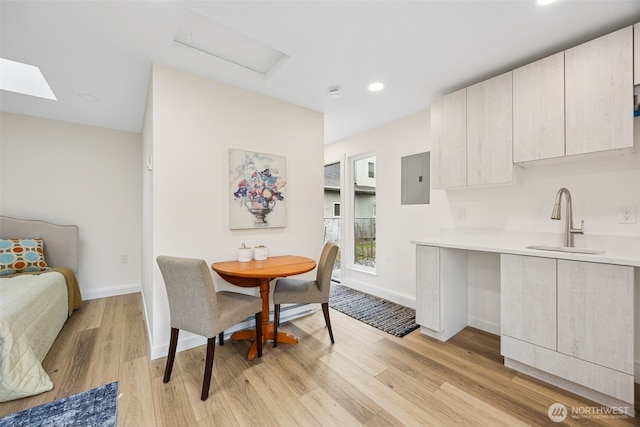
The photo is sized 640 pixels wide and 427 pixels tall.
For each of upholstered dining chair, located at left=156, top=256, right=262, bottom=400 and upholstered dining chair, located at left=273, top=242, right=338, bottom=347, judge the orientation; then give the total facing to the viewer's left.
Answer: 1

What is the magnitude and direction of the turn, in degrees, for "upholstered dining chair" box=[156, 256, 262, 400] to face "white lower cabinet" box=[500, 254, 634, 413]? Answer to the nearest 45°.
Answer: approximately 90° to its right

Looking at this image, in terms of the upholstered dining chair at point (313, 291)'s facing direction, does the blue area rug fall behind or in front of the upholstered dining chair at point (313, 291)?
in front

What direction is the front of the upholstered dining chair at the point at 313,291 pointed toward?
to the viewer's left

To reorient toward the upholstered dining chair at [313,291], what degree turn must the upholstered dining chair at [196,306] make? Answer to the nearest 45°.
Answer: approximately 45° to its right

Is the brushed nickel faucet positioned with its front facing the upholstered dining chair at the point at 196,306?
yes

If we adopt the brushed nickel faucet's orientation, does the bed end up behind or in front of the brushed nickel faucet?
in front

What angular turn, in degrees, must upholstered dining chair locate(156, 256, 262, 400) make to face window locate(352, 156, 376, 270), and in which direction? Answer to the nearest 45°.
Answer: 0° — it already faces it
